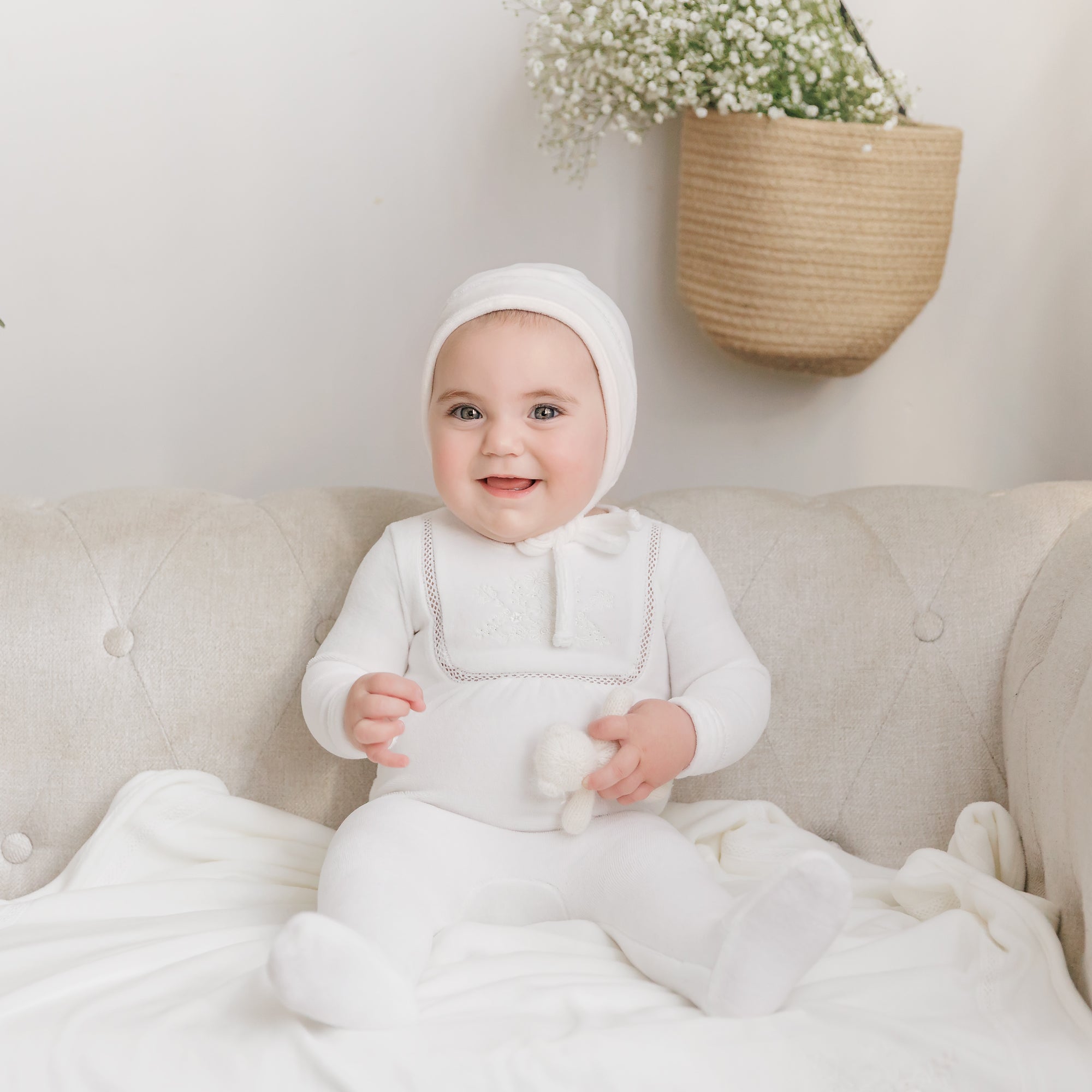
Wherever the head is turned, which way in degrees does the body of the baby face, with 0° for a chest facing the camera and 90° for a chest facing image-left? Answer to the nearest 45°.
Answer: approximately 0°

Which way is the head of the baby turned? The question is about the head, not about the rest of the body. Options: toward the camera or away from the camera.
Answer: toward the camera

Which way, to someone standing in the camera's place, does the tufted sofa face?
facing the viewer
